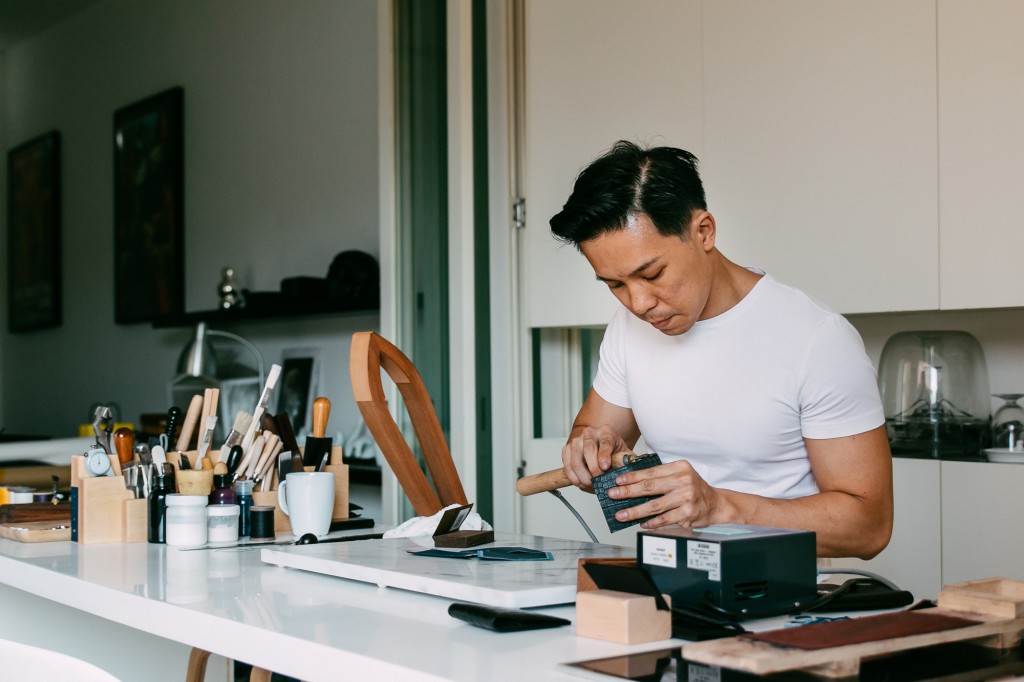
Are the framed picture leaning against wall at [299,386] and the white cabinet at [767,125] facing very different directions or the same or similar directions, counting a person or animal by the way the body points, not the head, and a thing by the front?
same or similar directions

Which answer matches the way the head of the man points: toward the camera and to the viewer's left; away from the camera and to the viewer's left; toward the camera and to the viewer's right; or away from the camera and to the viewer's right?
toward the camera and to the viewer's left

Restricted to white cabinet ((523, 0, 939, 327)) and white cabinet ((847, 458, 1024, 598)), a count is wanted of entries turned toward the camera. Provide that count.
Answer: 2

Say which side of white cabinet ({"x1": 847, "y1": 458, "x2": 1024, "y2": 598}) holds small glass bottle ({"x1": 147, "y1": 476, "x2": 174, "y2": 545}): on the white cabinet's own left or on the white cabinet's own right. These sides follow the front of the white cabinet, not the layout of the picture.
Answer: on the white cabinet's own right

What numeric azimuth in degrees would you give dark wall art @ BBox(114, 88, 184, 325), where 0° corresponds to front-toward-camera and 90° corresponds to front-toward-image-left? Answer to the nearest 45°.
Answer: approximately 45°

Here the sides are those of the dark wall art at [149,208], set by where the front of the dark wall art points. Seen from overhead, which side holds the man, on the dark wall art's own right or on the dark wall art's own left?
on the dark wall art's own left

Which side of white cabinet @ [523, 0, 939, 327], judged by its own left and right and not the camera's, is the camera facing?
front

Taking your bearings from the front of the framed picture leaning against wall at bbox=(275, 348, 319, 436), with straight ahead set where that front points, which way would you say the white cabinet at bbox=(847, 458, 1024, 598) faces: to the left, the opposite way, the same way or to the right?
the same way

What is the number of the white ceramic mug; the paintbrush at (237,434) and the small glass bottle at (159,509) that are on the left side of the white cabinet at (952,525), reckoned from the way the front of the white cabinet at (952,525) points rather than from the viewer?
0

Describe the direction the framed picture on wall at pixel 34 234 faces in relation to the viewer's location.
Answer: facing the viewer and to the left of the viewer

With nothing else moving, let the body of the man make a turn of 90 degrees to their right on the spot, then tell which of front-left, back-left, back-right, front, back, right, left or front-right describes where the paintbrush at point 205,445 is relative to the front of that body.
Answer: front-left
